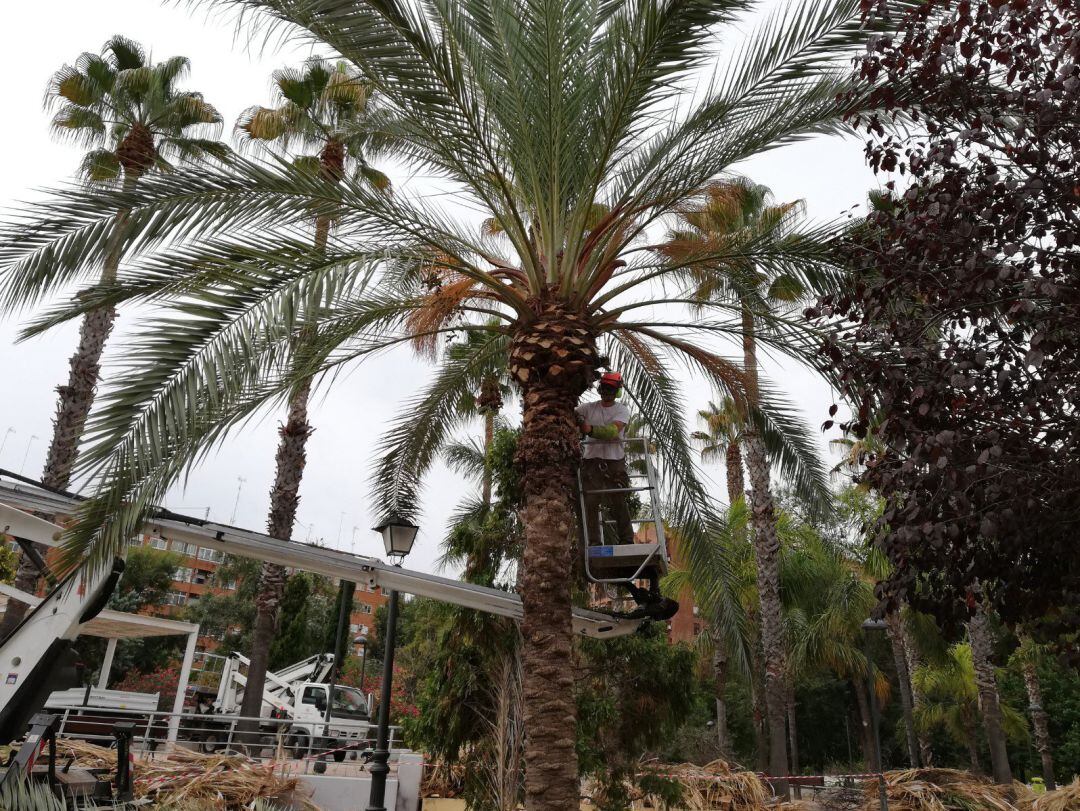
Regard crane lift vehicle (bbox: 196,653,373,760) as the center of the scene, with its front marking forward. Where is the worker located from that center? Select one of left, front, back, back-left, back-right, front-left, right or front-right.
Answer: front-right

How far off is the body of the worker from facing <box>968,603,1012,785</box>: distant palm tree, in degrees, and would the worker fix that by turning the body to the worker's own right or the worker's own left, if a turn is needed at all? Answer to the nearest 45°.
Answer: approximately 135° to the worker's own left

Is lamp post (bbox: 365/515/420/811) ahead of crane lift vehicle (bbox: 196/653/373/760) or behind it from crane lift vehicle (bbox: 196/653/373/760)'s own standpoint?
ahead

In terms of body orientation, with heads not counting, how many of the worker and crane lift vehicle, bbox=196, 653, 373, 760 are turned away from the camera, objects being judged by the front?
0

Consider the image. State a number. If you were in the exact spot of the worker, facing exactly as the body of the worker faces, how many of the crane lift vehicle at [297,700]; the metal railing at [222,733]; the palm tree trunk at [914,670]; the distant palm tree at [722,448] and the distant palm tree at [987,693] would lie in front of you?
0

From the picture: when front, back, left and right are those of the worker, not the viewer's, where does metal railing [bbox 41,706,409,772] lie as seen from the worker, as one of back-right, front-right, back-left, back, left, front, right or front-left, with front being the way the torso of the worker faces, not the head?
back-right

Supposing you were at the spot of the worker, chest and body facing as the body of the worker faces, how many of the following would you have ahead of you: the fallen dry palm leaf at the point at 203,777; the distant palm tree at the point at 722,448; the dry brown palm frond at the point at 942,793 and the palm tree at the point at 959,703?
0

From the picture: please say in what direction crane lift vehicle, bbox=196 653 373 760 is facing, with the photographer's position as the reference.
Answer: facing the viewer and to the right of the viewer

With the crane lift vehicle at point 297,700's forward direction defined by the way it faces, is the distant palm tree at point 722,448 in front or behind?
in front

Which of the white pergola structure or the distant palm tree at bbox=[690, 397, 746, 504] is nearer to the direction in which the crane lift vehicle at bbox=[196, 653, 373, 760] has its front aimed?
the distant palm tree

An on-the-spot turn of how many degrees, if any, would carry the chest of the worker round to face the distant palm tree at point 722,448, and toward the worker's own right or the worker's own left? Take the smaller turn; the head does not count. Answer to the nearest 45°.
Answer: approximately 180°

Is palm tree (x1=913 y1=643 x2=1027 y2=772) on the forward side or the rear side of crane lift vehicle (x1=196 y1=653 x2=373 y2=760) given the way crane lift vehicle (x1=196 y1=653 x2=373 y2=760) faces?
on the forward side

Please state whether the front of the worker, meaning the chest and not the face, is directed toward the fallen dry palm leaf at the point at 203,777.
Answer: no

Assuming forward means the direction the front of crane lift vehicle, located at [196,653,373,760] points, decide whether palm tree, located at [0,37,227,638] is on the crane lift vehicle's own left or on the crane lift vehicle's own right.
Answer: on the crane lift vehicle's own right

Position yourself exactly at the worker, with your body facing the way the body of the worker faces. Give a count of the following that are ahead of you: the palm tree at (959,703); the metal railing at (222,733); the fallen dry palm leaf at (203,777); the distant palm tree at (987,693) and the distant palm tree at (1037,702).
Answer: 0

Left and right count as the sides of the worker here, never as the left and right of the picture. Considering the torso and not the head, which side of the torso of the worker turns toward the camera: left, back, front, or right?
front

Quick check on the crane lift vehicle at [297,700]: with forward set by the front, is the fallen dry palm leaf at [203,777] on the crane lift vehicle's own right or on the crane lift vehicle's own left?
on the crane lift vehicle's own right
